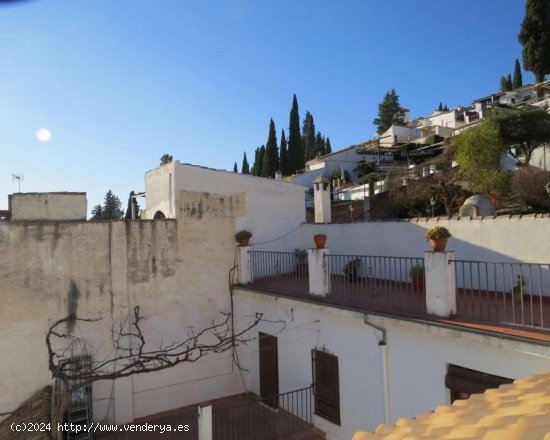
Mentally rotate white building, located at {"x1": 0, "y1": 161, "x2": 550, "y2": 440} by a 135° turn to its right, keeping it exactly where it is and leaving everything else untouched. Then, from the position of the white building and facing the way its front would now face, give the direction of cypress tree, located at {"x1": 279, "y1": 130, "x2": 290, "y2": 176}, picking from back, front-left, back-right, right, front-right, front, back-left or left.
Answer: front

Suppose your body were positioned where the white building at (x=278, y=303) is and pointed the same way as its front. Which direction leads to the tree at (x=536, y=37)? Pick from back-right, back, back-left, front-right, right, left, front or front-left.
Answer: back

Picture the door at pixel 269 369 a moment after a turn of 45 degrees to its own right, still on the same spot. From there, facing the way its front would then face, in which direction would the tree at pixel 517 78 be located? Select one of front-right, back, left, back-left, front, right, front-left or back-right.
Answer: back-right

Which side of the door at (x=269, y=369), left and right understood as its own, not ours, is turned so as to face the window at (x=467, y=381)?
left

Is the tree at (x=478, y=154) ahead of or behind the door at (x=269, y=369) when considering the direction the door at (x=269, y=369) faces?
behind

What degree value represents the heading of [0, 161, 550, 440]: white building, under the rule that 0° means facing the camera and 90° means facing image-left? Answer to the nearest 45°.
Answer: approximately 45°

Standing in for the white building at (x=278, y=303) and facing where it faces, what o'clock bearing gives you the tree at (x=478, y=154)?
The tree is roughly at 6 o'clock from the white building.

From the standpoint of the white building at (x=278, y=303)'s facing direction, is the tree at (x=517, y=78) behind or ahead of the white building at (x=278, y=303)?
behind

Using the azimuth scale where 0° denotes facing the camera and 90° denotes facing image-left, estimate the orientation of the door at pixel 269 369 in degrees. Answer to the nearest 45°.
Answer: approximately 45°

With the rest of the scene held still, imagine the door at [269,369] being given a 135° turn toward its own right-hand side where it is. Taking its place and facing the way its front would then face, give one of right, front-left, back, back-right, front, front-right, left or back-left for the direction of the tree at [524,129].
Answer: front-right

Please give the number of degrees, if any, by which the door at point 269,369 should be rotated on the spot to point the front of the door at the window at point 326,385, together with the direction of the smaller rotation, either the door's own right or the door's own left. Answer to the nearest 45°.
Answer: approximately 90° to the door's own left
